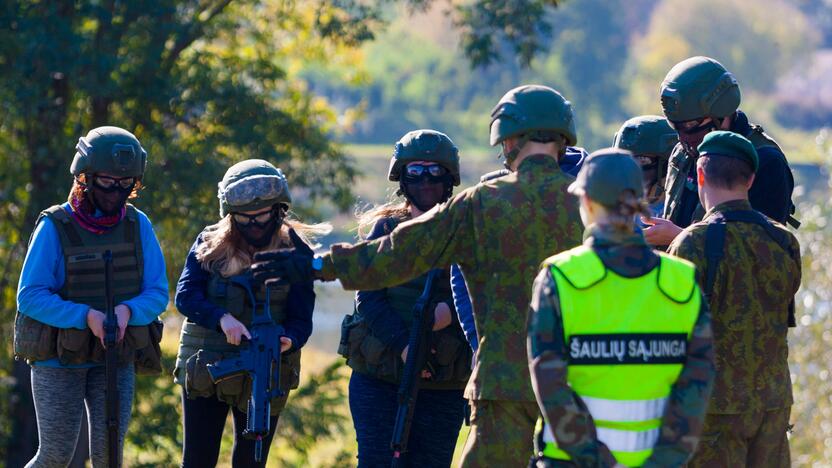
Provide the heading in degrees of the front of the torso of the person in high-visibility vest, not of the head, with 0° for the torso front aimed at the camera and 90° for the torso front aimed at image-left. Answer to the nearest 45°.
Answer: approximately 180°

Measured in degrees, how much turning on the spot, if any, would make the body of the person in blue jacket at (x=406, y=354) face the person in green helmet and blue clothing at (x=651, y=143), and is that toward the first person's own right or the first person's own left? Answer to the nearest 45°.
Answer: approximately 90° to the first person's own left

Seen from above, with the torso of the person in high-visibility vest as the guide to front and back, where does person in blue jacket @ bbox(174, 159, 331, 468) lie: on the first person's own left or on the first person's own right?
on the first person's own left

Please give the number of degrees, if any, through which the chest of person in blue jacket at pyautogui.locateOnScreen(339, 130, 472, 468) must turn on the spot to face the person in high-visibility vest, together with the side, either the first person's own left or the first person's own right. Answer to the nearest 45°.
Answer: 0° — they already face them

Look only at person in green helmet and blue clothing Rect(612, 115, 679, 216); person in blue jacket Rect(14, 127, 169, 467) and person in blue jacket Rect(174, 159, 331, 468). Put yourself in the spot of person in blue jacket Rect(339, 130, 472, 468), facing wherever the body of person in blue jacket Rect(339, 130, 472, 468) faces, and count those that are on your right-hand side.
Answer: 2

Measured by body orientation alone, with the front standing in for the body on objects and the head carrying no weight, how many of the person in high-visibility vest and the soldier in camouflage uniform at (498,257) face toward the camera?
0

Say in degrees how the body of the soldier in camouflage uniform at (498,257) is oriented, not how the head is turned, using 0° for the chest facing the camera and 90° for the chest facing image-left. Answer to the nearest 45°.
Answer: approximately 135°

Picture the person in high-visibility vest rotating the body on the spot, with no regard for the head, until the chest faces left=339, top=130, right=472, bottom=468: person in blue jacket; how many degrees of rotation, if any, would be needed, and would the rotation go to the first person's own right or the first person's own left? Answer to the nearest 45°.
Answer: approximately 45° to the first person's own left

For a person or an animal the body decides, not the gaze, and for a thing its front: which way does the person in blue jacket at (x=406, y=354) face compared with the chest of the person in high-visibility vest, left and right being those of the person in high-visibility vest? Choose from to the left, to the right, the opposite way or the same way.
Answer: the opposite way

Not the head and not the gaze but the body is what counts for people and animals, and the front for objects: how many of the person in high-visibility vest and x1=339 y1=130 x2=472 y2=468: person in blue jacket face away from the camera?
1

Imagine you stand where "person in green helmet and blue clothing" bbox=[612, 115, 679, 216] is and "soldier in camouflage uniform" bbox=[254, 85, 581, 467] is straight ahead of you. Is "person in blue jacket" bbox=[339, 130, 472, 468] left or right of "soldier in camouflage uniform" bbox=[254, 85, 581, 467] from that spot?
right

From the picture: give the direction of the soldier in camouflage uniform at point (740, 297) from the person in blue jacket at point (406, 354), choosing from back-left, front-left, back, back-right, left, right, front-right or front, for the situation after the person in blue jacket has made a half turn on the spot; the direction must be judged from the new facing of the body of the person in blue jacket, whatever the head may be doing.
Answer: back-right

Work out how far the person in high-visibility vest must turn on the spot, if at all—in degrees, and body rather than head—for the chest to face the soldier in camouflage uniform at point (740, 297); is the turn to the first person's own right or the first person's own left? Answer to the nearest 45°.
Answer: approximately 45° to the first person's own right

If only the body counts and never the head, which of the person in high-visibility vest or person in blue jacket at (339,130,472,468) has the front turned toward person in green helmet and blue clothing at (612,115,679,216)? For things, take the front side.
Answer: the person in high-visibility vest
